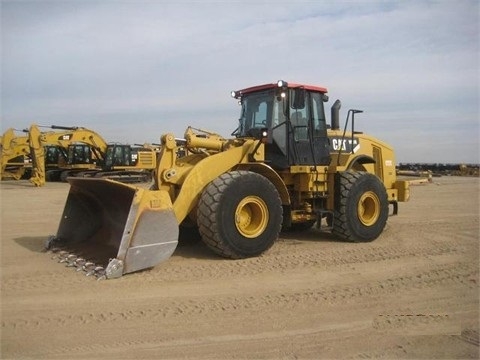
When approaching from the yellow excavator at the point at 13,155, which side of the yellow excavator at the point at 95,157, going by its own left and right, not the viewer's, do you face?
front

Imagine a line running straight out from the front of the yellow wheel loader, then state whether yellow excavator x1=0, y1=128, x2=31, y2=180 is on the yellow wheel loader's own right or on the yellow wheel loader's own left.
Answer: on the yellow wheel loader's own right

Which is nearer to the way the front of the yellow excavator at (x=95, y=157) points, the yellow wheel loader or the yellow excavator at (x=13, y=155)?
the yellow excavator

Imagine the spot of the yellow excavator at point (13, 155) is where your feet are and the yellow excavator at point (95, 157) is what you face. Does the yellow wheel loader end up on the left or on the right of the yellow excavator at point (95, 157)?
right

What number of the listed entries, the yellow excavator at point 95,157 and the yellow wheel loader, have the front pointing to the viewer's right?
0

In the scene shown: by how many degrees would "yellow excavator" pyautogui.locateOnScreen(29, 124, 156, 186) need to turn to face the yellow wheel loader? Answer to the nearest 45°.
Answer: approximately 90° to its left

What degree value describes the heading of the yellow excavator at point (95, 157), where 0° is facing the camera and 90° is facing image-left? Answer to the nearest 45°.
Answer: approximately 90°

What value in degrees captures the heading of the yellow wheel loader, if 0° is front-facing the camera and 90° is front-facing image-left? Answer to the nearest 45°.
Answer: approximately 45°
